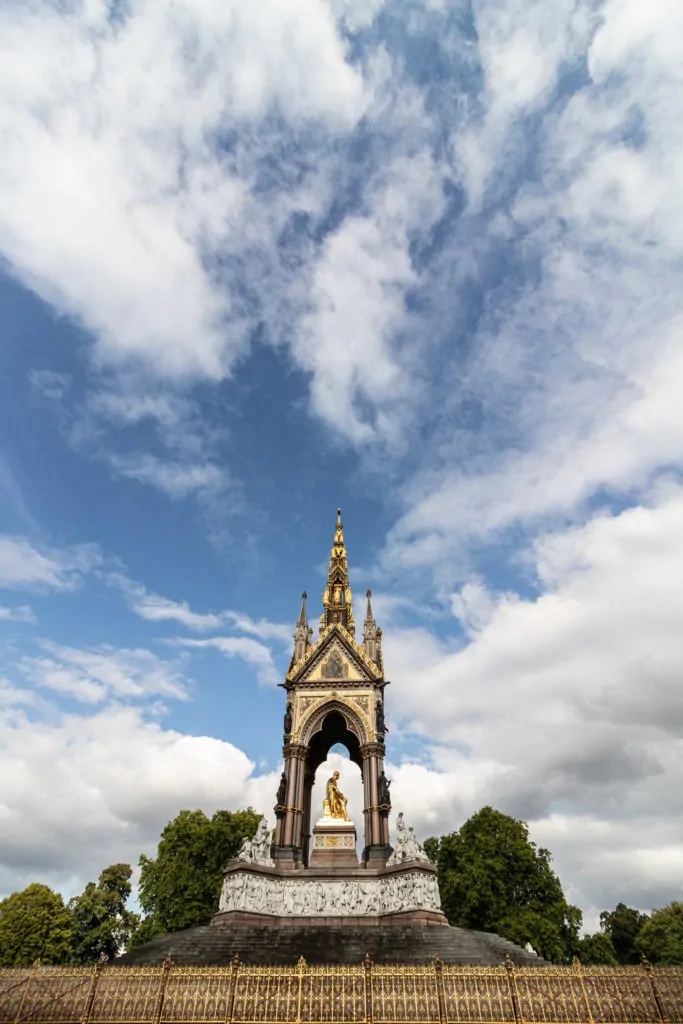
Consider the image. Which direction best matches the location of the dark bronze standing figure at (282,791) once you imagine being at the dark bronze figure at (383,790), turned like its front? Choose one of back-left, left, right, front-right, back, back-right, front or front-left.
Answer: back-right

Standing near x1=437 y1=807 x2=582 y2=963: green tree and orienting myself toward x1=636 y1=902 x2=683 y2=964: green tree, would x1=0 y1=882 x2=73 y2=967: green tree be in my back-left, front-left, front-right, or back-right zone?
back-left

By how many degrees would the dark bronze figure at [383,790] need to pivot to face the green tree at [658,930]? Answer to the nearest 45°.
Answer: approximately 90° to its left

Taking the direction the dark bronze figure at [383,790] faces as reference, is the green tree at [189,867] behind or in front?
behind

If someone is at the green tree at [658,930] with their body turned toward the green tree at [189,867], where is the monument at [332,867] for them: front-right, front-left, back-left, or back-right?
front-left

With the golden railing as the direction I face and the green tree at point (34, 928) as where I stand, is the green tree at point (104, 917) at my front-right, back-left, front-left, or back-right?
back-left

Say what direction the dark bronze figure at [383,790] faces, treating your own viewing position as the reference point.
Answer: facing the viewer and to the right of the viewer

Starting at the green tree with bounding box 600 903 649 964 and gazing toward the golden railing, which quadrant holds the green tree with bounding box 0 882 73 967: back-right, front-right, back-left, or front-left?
front-right

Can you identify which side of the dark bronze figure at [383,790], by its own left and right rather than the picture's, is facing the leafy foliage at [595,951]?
left

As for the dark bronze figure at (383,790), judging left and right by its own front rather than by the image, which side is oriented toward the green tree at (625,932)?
left

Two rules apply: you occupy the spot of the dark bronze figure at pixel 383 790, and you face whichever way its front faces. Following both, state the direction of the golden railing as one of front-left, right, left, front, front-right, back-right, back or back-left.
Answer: front-right

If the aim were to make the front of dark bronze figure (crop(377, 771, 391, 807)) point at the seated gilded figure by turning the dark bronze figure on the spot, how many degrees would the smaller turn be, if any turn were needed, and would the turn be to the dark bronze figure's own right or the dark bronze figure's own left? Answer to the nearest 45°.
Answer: approximately 180°

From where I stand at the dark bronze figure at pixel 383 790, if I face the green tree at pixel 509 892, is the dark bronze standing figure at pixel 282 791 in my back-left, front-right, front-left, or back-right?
back-left

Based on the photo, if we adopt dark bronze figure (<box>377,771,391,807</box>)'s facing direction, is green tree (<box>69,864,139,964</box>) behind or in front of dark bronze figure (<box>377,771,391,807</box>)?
behind
